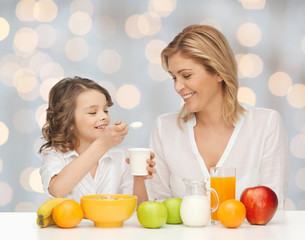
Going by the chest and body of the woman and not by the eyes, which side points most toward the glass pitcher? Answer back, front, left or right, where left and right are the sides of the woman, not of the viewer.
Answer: front

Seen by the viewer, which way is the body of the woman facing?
toward the camera

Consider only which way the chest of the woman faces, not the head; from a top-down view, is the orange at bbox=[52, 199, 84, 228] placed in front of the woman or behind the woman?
in front

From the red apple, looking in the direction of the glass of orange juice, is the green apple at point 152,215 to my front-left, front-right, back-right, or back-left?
front-left

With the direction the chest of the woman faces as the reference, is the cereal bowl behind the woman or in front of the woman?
in front

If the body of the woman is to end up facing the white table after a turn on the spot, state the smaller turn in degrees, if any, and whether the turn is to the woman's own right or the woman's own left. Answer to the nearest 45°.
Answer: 0° — they already face it

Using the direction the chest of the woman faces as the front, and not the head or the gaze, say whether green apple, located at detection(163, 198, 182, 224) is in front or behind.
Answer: in front

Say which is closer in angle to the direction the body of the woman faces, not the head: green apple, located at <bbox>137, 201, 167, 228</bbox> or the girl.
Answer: the green apple

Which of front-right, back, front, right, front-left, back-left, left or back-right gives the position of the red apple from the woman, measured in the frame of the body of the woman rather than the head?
front

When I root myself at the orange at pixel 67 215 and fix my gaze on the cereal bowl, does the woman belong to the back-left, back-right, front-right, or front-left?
front-left

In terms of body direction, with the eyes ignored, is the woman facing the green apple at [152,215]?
yes

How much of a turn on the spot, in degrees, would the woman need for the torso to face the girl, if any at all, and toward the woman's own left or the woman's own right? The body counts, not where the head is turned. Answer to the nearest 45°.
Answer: approximately 90° to the woman's own right

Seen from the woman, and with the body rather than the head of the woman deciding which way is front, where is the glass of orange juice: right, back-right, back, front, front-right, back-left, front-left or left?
front

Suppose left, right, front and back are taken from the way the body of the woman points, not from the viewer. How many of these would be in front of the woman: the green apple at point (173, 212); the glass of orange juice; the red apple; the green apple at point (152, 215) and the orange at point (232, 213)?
5

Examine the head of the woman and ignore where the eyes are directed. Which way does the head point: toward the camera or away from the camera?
toward the camera

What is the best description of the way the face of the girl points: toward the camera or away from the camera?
toward the camera
